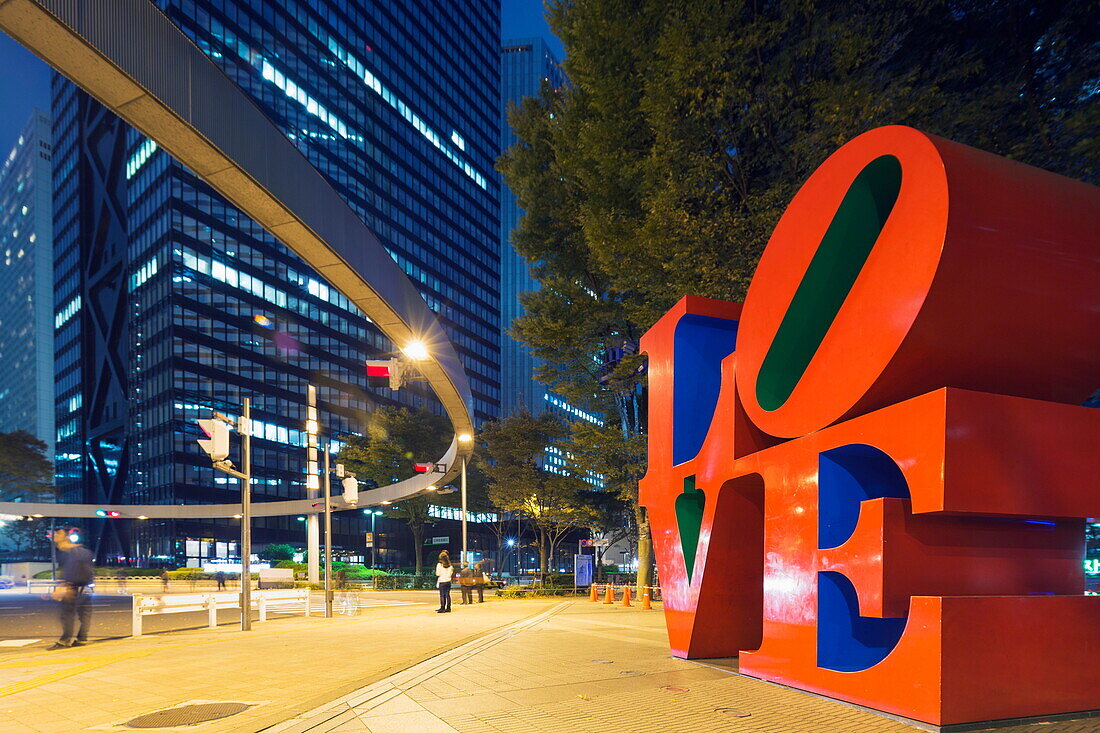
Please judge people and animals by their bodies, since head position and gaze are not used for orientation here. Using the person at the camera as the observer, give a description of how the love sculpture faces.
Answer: facing the viewer and to the left of the viewer

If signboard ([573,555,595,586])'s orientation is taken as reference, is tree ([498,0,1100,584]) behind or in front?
in front

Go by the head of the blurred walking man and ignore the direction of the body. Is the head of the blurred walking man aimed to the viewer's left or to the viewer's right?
to the viewer's left

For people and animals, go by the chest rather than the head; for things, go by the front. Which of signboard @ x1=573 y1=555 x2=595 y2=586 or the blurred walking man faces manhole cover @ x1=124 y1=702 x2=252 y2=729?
the signboard

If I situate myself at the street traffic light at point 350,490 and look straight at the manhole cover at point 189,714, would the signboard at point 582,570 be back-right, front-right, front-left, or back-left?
back-left

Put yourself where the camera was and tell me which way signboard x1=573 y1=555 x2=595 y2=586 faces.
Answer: facing the viewer

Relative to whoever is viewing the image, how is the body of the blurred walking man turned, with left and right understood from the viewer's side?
facing to the left of the viewer
